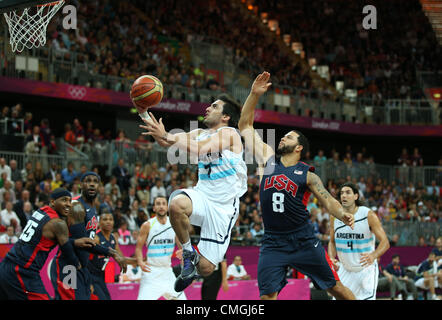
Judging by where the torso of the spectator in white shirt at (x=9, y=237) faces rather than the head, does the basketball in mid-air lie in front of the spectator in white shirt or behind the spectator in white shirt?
in front

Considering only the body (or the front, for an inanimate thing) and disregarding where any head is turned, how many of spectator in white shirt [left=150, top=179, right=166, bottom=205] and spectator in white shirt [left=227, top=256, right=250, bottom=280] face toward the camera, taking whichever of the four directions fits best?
2

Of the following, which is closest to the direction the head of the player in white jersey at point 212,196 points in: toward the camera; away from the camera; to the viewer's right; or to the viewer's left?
to the viewer's left

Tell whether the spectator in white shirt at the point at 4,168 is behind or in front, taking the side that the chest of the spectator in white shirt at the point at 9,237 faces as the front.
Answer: behind

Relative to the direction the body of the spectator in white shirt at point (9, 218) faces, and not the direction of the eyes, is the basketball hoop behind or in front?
in front

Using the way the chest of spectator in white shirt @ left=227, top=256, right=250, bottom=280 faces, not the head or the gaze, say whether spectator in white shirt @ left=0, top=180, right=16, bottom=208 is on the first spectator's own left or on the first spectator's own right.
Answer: on the first spectator's own right

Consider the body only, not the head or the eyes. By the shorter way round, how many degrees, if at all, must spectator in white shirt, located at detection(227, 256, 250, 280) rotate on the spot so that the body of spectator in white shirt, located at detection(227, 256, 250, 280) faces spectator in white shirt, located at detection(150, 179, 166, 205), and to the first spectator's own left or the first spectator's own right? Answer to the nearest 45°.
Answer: approximately 135° to the first spectator's own right

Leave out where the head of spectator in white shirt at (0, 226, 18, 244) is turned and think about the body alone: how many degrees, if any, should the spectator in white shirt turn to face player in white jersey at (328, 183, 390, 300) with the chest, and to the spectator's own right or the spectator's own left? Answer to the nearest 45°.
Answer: approximately 45° to the spectator's own left

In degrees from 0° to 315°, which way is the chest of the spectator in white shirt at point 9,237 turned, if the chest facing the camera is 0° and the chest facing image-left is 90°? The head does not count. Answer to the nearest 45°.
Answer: approximately 0°

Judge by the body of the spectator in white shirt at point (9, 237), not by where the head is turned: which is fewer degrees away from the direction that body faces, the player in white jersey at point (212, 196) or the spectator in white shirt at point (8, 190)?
the player in white jersey

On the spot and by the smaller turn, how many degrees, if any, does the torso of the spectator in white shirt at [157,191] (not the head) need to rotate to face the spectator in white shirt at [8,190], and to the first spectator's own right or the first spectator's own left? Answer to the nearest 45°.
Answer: approximately 45° to the first spectator's own right

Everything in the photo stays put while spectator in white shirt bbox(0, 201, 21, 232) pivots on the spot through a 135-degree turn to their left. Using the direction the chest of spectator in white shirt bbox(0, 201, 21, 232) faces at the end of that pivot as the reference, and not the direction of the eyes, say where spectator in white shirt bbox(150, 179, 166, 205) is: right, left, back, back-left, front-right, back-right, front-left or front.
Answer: front-right

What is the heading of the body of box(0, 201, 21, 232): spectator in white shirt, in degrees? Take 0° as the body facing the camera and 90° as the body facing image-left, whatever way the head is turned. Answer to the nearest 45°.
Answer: approximately 315°
